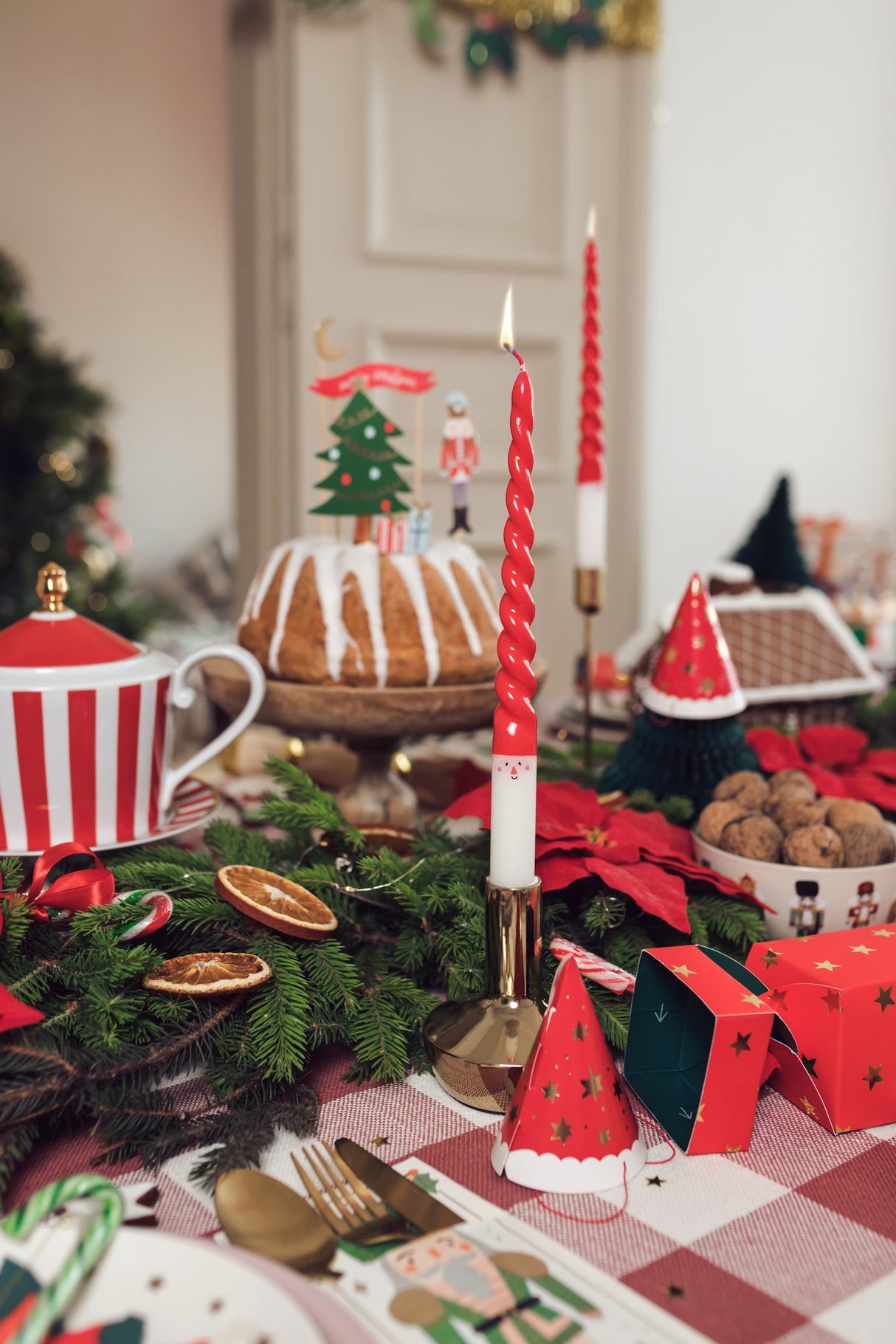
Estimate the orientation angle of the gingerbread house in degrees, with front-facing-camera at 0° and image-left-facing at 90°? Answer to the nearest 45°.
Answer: approximately 45°

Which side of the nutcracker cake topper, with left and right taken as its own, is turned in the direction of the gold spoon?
front

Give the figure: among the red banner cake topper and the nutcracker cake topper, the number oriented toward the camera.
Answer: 2

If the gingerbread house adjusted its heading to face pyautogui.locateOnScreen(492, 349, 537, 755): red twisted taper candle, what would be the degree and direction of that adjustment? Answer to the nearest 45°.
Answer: approximately 45° to its left

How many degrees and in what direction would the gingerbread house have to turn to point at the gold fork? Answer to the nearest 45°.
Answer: approximately 45° to its left
